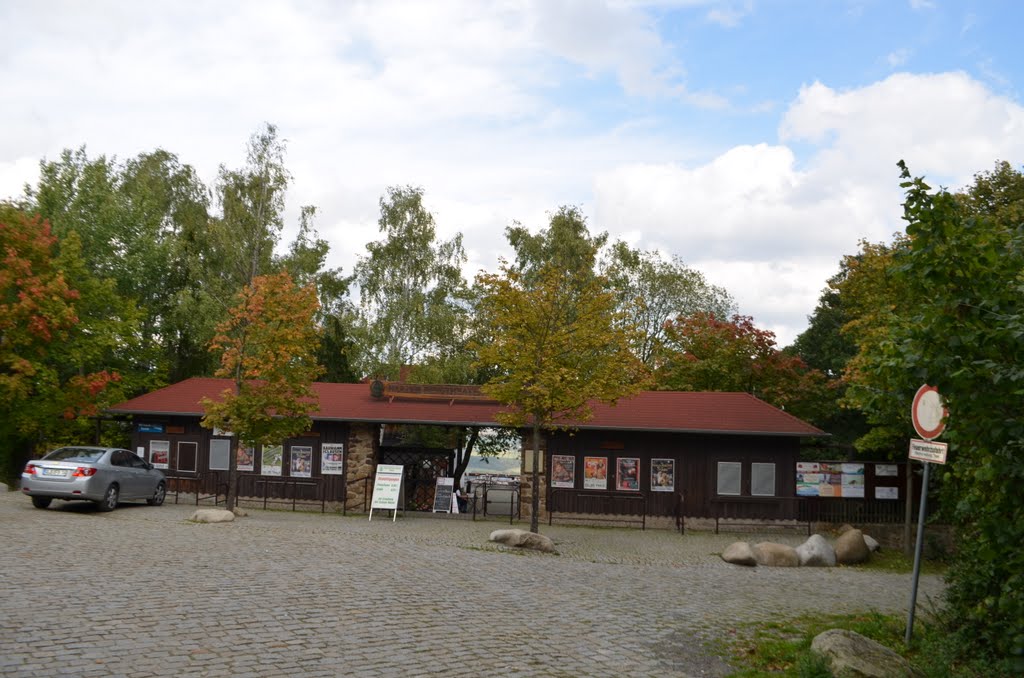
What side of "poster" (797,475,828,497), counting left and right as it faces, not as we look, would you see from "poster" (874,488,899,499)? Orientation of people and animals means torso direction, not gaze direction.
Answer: left

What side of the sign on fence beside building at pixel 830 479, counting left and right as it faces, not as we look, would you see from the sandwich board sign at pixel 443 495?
right

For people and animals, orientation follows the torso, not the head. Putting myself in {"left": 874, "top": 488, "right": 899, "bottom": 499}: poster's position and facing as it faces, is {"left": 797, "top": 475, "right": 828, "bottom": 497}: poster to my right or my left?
on my right

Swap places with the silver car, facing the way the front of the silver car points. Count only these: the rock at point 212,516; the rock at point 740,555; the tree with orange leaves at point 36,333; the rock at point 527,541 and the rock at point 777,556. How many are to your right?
4

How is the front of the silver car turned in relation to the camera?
facing away from the viewer and to the right of the viewer

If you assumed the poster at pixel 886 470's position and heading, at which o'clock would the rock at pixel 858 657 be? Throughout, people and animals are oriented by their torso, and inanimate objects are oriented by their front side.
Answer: The rock is roughly at 12 o'clock from the poster.

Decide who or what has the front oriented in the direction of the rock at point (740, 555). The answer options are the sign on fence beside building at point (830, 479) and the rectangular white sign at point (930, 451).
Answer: the sign on fence beside building

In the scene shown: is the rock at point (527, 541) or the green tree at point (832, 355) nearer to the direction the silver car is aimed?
the green tree

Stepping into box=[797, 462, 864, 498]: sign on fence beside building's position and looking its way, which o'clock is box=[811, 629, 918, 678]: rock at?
The rock is roughly at 12 o'clock from the sign on fence beside building.

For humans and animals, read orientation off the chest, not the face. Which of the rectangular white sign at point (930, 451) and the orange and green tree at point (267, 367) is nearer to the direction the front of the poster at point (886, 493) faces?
the rectangular white sign
